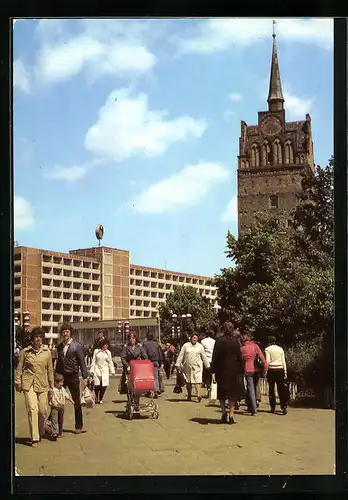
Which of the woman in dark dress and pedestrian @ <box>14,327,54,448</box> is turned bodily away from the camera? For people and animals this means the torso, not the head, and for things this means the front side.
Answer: the woman in dark dress

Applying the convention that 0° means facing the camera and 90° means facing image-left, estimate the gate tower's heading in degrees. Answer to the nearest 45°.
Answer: approximately 0°

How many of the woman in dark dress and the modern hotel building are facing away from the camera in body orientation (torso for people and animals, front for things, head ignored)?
1

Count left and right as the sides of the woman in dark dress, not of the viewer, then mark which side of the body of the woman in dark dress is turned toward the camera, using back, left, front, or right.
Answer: back

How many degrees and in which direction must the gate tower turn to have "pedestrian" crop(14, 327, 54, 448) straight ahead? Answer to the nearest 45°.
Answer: approximately 45° to its right

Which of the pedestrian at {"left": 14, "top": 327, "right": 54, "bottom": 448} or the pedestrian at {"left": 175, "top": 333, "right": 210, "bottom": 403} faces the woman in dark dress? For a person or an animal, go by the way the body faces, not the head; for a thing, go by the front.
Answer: the pedestrian at {"left": 175, "top": 333, "right": 210, "bottom": 403}

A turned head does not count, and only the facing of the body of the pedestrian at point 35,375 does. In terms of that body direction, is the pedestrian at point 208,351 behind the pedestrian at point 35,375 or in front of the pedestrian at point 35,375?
behind
